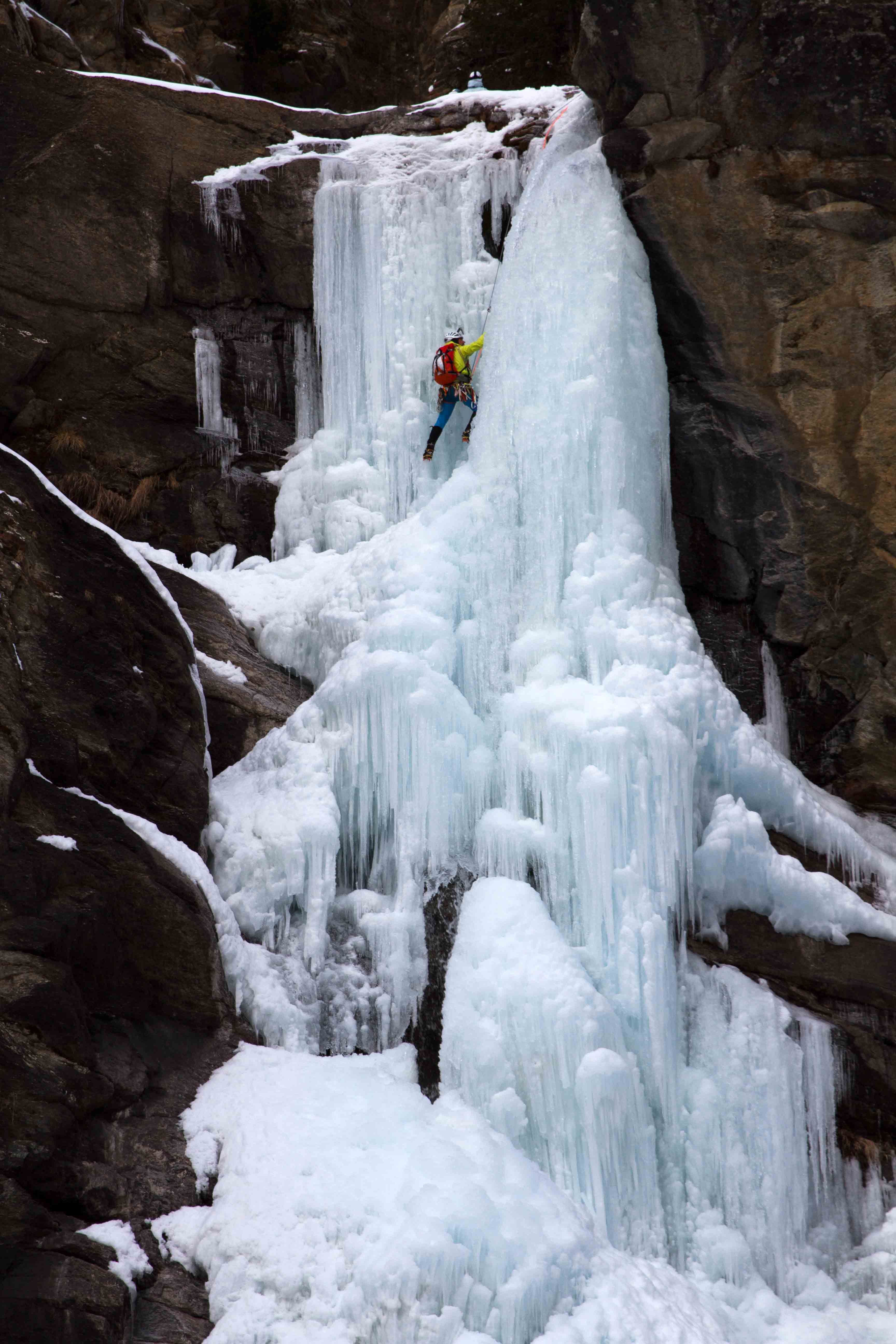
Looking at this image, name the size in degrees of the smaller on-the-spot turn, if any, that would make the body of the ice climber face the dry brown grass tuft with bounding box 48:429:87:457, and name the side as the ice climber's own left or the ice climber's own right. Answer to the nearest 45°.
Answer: approximately 135° to the ice climber's own left

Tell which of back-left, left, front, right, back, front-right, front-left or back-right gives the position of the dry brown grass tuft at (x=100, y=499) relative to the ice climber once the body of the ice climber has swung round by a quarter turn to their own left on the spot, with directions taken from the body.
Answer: front-left

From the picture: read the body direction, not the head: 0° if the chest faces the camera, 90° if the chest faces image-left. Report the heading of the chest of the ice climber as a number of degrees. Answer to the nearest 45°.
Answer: approximately 225°

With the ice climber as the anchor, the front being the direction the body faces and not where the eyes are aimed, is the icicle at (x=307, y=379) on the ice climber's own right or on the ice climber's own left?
on the ice climber's own left
